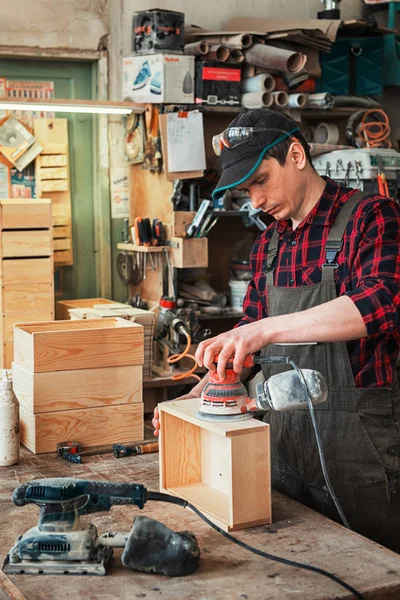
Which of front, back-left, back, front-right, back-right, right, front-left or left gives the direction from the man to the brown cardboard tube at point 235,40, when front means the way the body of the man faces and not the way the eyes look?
back-right

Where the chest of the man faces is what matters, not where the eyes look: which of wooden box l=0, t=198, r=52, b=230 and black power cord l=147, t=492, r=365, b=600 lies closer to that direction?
the black power cord

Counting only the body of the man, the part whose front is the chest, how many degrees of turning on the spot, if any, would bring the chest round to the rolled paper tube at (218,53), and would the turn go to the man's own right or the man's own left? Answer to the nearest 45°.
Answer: approximately 135° to the man's own right

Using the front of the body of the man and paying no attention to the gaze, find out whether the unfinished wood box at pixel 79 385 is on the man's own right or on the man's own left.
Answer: on the man's own right

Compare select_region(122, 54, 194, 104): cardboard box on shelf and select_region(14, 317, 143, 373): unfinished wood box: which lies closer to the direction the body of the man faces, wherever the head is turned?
the unfinished wood box

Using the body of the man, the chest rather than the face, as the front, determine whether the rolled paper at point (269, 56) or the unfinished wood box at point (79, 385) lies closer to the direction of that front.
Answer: the unfinished wood box

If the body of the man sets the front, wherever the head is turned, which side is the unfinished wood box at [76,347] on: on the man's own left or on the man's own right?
on the man's own right

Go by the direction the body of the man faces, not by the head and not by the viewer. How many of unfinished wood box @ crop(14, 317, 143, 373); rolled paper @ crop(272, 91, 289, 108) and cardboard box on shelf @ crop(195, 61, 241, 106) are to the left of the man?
0

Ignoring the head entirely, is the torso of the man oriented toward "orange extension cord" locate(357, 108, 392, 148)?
no

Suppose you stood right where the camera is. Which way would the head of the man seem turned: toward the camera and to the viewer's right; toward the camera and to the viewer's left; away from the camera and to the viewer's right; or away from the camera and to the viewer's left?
toward the camera and to the viewer's left
